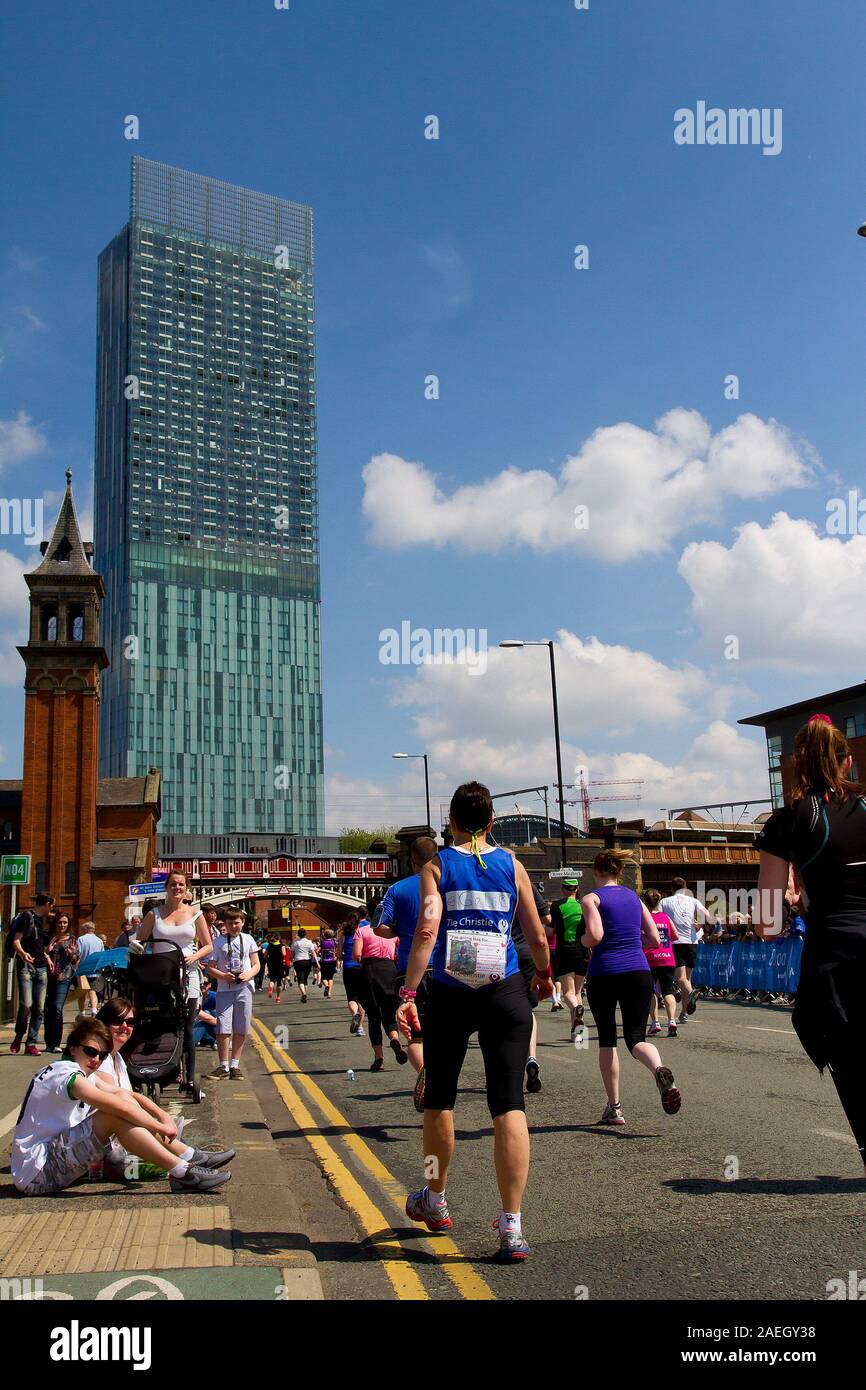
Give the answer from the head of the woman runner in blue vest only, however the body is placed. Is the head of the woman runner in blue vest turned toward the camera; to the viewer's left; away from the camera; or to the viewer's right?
away from the camera

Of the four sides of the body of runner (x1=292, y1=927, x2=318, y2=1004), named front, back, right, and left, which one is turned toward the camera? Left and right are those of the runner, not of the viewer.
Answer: back

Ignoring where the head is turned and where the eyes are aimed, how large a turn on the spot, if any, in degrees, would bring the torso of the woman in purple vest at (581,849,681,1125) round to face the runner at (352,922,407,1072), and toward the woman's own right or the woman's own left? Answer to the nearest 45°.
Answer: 0° — they already face them

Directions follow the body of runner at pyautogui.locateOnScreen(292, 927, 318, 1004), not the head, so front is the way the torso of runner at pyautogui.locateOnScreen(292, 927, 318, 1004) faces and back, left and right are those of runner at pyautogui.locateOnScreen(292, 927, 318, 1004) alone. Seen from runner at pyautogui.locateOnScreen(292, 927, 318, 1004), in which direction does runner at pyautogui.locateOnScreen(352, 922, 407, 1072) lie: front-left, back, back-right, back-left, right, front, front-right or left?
back

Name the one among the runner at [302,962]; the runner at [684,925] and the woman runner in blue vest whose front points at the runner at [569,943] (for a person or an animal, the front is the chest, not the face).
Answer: the woman runner in blue vest

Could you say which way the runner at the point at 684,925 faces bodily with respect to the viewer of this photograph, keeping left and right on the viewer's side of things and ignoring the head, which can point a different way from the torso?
facing away from the viewer

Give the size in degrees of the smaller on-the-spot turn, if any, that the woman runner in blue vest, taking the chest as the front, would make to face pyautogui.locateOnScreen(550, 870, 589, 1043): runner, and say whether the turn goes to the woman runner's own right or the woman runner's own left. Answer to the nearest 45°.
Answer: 0° — they already face them

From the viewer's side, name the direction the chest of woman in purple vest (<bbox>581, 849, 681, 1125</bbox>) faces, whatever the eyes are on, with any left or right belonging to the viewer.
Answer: facing away from the viewer and to the left of the viewer

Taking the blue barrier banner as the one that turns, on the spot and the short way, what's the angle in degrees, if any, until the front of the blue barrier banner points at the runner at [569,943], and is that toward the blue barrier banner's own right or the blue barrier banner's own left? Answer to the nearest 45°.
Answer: approximately 45° to the blue barrier banner's own left

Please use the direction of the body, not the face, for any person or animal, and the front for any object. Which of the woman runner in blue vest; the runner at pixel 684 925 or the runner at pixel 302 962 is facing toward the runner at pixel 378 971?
the woman runner in blue vest

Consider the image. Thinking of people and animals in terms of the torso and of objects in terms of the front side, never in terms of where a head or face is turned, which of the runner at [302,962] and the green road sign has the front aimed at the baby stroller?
the green road sign

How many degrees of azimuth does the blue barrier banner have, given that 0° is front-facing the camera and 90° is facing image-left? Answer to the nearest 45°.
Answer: approximately 45°

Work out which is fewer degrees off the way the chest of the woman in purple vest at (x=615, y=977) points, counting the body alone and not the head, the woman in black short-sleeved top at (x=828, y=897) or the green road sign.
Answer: the green road sign

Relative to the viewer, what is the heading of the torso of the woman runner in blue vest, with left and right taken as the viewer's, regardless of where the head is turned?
facing away from the viewer
